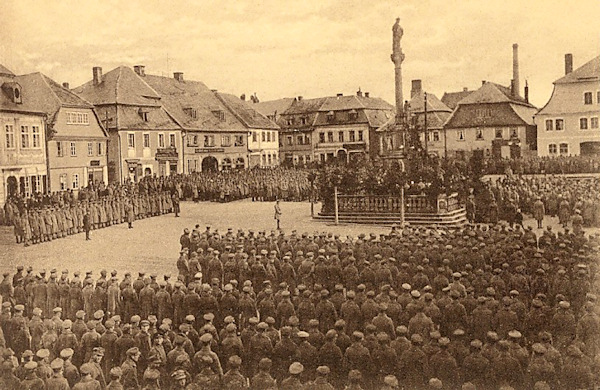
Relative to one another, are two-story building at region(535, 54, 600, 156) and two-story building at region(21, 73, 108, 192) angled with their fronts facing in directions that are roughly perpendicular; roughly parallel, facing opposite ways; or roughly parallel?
roughly perpendicular

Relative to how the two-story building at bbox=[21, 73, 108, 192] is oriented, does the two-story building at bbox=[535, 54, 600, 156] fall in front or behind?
in front

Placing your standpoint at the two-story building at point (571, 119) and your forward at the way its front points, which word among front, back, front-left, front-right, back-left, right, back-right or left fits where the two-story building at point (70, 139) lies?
front-right

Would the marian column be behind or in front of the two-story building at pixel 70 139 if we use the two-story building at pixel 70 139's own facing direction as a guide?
in front

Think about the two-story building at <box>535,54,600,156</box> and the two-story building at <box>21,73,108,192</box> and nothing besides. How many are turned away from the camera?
0

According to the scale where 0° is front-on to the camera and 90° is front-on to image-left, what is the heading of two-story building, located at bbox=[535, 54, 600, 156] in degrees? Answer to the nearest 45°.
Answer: approximately 0°

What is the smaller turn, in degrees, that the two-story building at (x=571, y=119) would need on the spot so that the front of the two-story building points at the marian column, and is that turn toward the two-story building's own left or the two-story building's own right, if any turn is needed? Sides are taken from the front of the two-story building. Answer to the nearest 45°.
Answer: approximately 45° to the two-story building's own right
